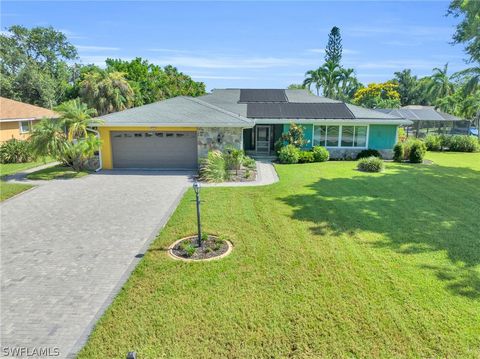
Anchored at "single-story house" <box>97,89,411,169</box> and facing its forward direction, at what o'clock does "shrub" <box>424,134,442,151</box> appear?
The shrub is roughly at 8 o'clock from the single-story house.

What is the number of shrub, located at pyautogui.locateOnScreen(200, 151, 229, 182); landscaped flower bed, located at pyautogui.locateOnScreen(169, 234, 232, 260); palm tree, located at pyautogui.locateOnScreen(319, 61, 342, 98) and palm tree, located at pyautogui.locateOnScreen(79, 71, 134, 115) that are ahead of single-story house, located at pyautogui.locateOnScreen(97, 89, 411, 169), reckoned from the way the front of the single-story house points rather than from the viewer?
2

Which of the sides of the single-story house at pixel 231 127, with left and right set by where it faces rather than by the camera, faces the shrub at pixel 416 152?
left

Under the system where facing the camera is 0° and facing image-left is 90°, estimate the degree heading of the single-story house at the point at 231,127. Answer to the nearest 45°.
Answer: approximately 0°

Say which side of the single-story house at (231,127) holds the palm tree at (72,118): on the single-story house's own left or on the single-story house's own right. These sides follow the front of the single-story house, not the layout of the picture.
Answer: on the single-story house's own right

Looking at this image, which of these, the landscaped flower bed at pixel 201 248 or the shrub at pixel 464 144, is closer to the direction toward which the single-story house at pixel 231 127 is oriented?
the landscaped flower bed

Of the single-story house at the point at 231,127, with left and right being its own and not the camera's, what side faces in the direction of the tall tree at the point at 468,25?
left

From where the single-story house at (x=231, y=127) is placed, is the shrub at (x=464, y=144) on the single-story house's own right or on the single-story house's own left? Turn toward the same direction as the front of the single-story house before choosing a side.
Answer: on the single-story house's own left

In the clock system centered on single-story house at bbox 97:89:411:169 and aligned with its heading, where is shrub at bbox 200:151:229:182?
The shrub is roughly at 12 o'clock from the single-story house.

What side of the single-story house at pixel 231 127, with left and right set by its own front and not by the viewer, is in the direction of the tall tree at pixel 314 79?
back

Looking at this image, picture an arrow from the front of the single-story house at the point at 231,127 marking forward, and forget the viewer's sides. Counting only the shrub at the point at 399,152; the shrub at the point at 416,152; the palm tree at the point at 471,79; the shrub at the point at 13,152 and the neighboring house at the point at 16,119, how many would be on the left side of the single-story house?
3

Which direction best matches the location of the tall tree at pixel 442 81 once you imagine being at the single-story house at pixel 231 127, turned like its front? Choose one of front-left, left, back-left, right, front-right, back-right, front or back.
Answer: back-left

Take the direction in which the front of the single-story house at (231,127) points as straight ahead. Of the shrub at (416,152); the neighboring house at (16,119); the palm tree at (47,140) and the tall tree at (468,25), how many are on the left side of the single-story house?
2
